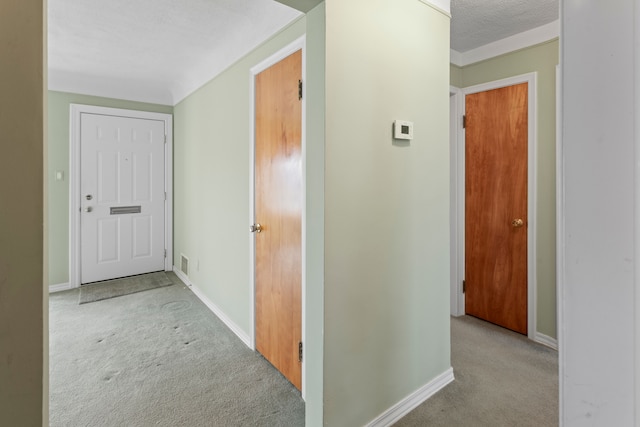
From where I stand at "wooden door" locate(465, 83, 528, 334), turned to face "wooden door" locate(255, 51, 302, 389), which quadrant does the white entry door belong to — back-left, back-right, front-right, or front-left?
front-right

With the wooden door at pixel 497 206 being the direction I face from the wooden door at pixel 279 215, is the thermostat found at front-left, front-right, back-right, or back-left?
front-right

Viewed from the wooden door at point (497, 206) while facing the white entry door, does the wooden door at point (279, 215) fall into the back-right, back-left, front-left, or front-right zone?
front-left

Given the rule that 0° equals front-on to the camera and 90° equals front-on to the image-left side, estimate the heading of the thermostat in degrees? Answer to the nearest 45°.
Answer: approximately 315°

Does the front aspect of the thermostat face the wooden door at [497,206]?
no

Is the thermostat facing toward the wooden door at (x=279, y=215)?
no

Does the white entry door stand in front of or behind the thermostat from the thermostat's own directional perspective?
behind
